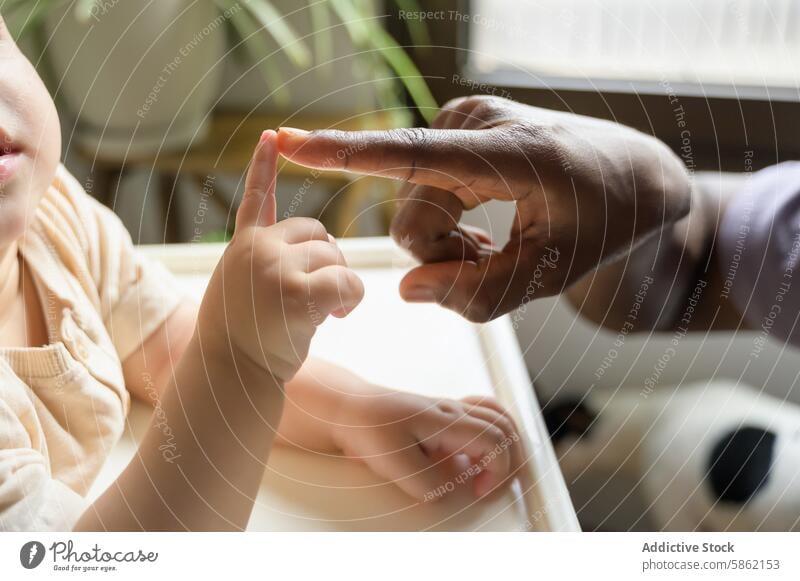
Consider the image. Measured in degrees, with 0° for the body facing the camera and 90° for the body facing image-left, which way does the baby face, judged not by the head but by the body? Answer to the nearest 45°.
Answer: approximately 315°
